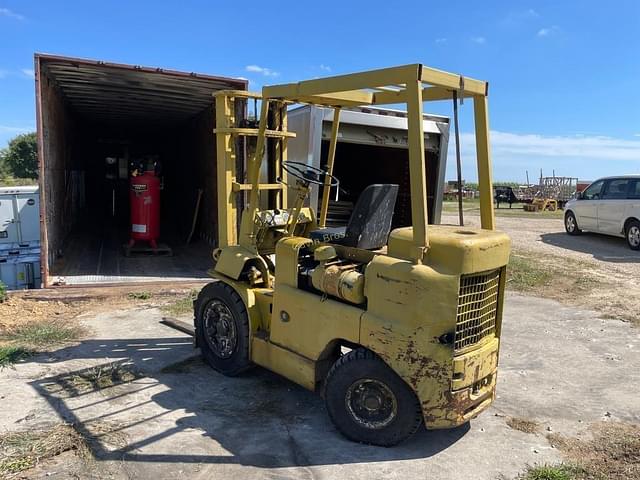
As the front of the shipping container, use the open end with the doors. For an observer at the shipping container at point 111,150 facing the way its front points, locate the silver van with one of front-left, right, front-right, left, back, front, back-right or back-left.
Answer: left

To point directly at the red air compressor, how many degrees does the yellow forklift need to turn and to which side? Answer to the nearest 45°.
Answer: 0° — it already faces it

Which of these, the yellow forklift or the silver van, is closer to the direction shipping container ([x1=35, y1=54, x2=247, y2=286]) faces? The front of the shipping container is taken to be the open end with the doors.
the yellow forklift

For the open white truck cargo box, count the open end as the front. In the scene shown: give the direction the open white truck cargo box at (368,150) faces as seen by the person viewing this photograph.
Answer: facing the viewer and to the right of the viewer

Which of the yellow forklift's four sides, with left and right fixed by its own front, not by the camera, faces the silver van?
right

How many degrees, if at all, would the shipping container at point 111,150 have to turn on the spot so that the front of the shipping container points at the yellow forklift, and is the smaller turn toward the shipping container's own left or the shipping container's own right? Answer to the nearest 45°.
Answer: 0° — it already faces it

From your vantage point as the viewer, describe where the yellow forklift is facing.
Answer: facing away from the viewer and to the left of the viewer

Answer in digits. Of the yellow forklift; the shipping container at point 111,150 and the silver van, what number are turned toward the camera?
1

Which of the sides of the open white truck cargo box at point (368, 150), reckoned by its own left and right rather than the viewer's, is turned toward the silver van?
left

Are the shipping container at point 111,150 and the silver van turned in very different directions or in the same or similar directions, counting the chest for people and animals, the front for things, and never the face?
very different directions

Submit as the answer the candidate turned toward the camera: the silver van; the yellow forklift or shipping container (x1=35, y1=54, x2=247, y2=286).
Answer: the shipping container
